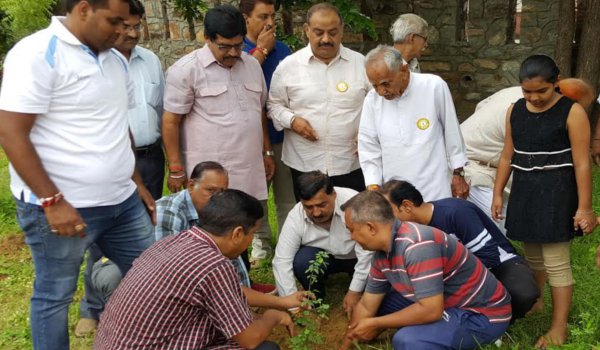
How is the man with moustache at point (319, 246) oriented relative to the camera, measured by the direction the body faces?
toward the camera

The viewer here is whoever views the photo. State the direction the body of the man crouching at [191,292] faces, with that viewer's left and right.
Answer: facing away from the viewer and to the right of the viewer

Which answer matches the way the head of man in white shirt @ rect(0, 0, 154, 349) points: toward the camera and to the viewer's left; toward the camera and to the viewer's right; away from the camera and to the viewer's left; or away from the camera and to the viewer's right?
toward the camera and to the viewer's right

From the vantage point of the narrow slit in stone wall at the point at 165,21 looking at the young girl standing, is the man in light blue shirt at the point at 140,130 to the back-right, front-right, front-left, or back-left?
front-right

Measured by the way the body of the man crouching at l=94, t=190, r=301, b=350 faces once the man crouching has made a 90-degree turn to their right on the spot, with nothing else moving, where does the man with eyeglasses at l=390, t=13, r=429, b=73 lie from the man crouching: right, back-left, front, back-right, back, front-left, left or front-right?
left

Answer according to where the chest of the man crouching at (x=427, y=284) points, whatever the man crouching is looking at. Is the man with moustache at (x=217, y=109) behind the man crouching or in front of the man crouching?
in front

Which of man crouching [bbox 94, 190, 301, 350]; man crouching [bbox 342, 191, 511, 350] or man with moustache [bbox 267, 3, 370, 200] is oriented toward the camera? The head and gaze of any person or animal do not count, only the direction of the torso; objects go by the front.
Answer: the man with moustache

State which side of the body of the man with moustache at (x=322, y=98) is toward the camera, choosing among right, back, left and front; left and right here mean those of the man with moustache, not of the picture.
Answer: front

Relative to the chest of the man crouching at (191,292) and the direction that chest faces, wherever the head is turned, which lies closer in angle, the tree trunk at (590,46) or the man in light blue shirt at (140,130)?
the tree trunk

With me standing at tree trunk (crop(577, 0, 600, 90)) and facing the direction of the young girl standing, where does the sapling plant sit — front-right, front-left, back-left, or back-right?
front-right

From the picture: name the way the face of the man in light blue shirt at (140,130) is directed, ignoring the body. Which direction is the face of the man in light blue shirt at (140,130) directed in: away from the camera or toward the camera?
toward the camera

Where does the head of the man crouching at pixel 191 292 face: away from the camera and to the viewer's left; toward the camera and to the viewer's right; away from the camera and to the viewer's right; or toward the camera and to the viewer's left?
away from the camera and to the viewer's right

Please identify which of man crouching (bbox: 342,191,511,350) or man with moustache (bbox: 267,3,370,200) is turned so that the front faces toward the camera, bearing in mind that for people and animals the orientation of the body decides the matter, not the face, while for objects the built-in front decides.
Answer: the man with moustache

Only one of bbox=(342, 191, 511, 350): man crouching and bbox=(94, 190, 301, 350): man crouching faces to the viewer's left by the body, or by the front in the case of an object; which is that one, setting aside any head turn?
bbox=(342, 191, 511, 350): man crouching
